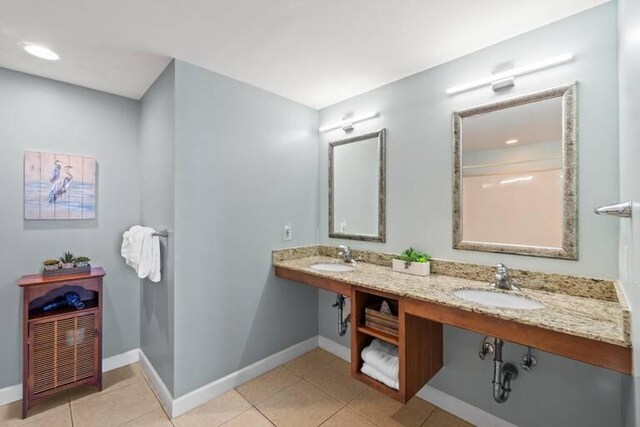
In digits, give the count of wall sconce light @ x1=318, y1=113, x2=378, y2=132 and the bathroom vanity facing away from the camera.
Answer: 0

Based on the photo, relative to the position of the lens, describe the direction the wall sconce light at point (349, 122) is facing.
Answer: facing the viewer and to the left of the viewer

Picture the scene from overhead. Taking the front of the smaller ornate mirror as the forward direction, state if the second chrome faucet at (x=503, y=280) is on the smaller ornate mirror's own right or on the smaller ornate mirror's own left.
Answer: on the smaller ornate mirror's own left

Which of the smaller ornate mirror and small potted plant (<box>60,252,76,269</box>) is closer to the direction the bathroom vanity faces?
the small potted plant

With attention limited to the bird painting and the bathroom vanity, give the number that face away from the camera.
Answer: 0

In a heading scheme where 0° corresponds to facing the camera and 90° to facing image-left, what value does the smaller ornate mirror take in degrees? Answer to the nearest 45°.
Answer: approximately 45°
